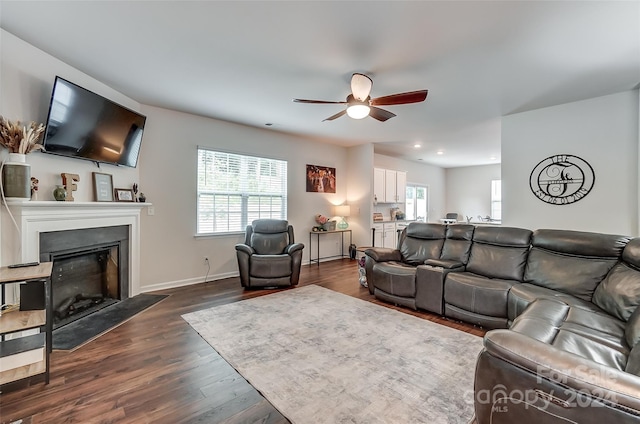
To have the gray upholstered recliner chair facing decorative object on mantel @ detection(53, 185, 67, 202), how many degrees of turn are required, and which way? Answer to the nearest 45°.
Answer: approximately 45° to its right

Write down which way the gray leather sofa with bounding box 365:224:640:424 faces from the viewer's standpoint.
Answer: facing the viewer and to the left of the viewer

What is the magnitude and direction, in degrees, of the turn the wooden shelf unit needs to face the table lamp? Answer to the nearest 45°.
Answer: approximately 45° to its left

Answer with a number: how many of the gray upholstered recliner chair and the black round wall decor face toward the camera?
2

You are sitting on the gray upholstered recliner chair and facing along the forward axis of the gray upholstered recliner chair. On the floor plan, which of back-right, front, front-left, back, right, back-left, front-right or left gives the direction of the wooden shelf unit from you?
front-right

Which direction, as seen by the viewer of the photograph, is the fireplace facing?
facing the viewer and to the right of the viewer

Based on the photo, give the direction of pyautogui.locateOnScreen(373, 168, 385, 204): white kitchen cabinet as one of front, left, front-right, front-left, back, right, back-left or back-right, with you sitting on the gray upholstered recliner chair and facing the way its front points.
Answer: back-left

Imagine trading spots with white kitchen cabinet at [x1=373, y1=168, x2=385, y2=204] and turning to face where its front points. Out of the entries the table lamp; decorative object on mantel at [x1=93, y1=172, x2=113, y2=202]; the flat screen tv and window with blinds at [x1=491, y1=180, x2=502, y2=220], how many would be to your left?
1

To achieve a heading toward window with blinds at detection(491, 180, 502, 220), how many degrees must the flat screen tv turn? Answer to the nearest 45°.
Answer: approximately 45° to its left

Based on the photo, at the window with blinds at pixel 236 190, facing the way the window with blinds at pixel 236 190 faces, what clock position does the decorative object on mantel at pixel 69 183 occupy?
The decorative object on mantel is roughly at 3 o'clock from the window with blinds.

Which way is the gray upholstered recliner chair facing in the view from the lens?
facing the viewer

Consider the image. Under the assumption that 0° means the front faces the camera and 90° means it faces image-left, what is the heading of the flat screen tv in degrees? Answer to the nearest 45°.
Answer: approximately 315°

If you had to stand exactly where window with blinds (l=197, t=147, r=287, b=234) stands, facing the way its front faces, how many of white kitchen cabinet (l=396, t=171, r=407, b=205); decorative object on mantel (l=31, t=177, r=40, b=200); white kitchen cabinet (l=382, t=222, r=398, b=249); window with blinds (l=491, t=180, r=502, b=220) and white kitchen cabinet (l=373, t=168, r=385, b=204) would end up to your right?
1

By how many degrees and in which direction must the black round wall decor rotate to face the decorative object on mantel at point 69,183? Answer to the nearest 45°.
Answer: approximately 45° to its right

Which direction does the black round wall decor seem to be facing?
toward the camera

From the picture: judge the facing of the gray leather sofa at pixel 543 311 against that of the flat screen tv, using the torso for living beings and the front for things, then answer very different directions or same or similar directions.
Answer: very different directions
